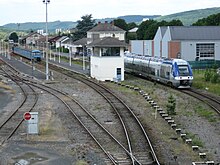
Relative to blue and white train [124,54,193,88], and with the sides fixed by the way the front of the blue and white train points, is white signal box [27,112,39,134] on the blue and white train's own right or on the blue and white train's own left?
on the blue and white train's own right

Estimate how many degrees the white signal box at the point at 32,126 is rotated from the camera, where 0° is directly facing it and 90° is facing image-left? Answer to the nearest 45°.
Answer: approximately 0°

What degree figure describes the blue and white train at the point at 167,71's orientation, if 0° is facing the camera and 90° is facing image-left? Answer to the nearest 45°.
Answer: approximately 315°

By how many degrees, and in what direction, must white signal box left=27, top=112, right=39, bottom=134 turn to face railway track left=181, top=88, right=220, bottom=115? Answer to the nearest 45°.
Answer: approximately 135° to its left

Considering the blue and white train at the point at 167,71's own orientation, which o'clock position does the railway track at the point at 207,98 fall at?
The railway track is roughly at 1 o'clock from the blue and white train.

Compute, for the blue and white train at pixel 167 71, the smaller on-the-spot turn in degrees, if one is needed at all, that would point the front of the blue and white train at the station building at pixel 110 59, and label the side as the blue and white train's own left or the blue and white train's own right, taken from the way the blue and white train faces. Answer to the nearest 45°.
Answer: approximately 180°

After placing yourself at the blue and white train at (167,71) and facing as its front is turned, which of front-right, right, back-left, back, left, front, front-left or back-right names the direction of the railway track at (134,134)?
front-right
